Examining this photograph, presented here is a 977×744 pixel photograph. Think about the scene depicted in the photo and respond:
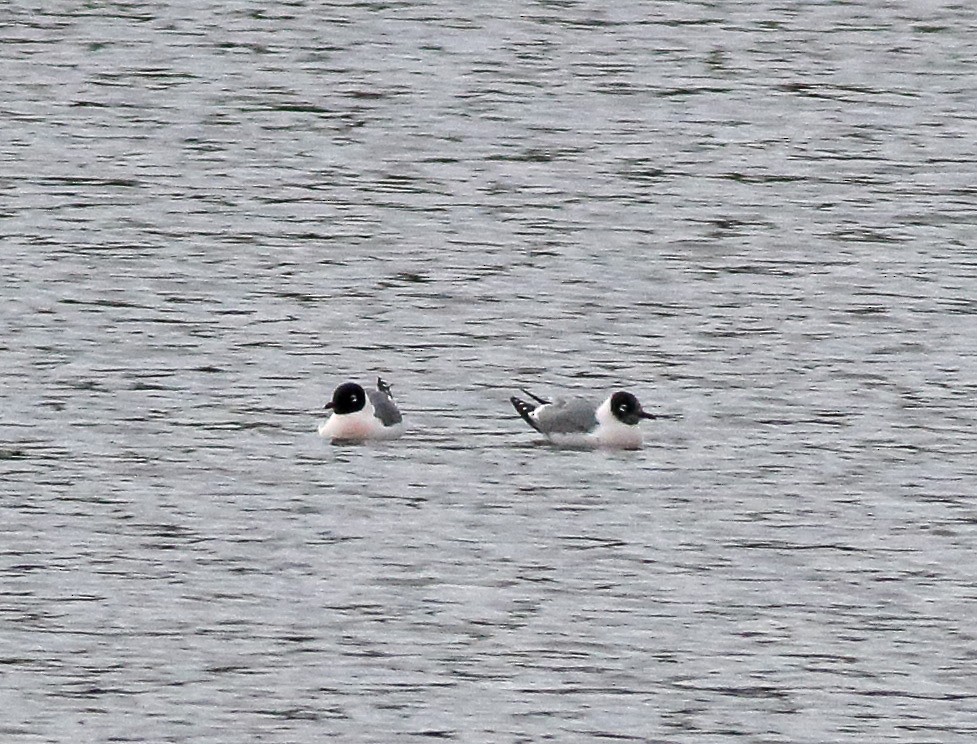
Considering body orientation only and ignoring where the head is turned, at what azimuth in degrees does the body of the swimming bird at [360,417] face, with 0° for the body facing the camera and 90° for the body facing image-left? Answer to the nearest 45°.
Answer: approximately 45°

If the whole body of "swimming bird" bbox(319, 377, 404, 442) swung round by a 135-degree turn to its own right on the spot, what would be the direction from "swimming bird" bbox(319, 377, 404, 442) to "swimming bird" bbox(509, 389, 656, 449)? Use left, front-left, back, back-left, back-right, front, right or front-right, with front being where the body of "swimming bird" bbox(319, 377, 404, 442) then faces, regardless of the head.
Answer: right

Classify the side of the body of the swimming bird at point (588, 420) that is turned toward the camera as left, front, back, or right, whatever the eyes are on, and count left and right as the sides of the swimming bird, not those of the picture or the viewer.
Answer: right
